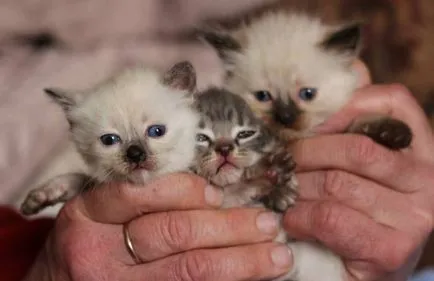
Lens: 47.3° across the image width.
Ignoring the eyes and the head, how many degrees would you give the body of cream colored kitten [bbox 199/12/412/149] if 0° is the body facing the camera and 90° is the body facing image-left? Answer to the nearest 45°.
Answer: approximately 0°

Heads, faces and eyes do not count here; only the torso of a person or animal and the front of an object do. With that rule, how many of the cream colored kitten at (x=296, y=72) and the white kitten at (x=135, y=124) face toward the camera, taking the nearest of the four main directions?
2

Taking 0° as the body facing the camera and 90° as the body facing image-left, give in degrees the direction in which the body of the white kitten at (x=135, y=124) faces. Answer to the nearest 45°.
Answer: approximately 0°
